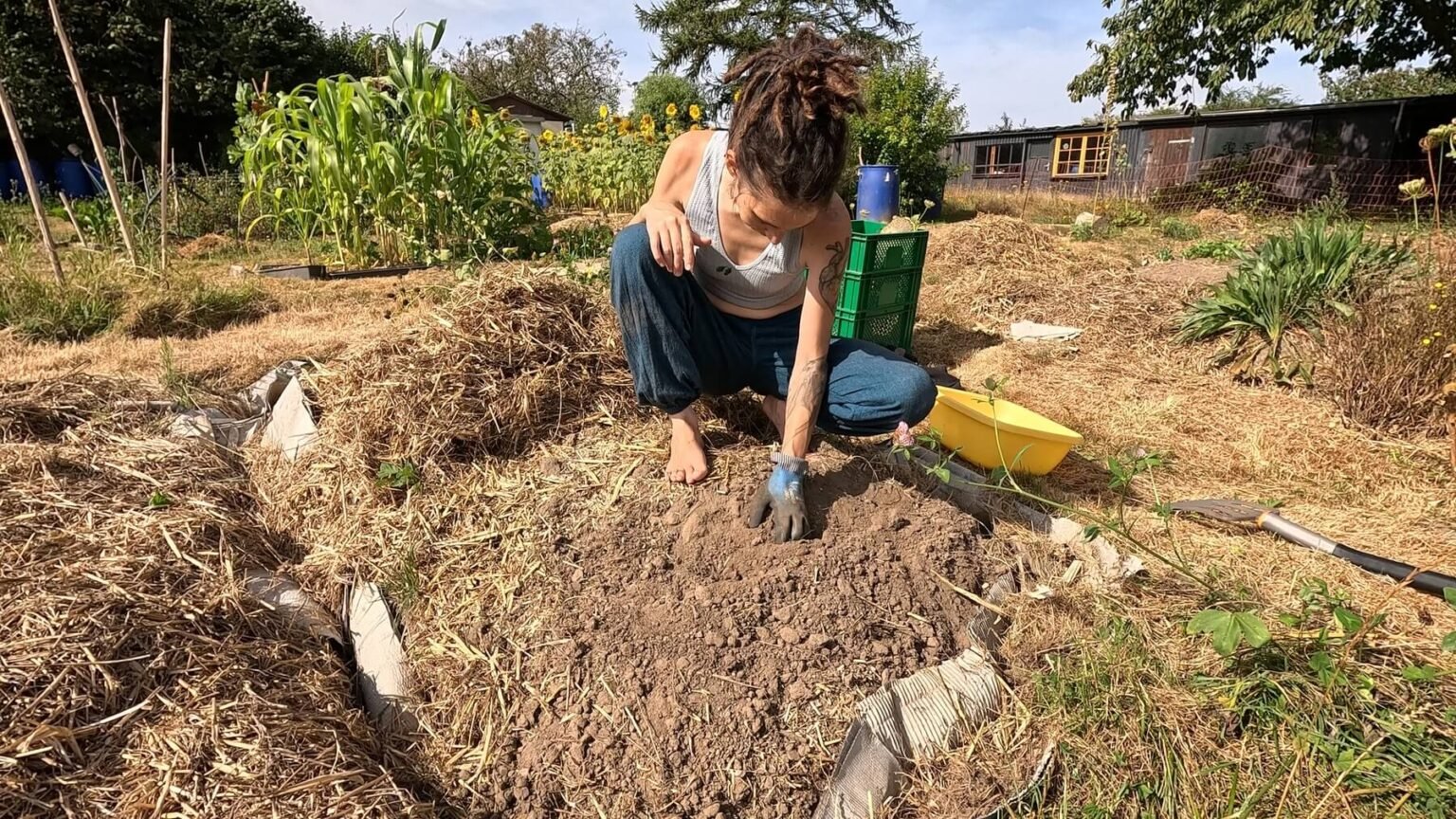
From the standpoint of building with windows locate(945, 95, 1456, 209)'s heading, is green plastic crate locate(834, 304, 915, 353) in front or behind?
in front

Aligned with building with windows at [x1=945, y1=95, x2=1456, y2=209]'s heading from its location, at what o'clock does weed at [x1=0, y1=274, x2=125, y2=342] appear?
The weed is roughly at 11 o'clock from the building with windows.

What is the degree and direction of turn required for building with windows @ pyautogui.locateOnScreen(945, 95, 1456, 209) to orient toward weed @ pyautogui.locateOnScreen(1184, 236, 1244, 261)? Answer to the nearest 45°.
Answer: approximately 45° to its left

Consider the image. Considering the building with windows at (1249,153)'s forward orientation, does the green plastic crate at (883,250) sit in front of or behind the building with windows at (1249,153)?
in front

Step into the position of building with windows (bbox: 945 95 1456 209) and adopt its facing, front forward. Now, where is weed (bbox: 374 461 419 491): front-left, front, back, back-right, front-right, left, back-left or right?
front-left

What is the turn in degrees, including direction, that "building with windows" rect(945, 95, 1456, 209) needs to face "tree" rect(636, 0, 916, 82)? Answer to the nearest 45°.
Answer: approximately 45° to its right

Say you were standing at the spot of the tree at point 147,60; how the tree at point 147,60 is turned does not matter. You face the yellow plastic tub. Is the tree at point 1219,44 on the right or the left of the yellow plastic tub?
left

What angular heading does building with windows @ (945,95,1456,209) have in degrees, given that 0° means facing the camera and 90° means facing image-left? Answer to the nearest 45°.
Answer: approximately 45°
